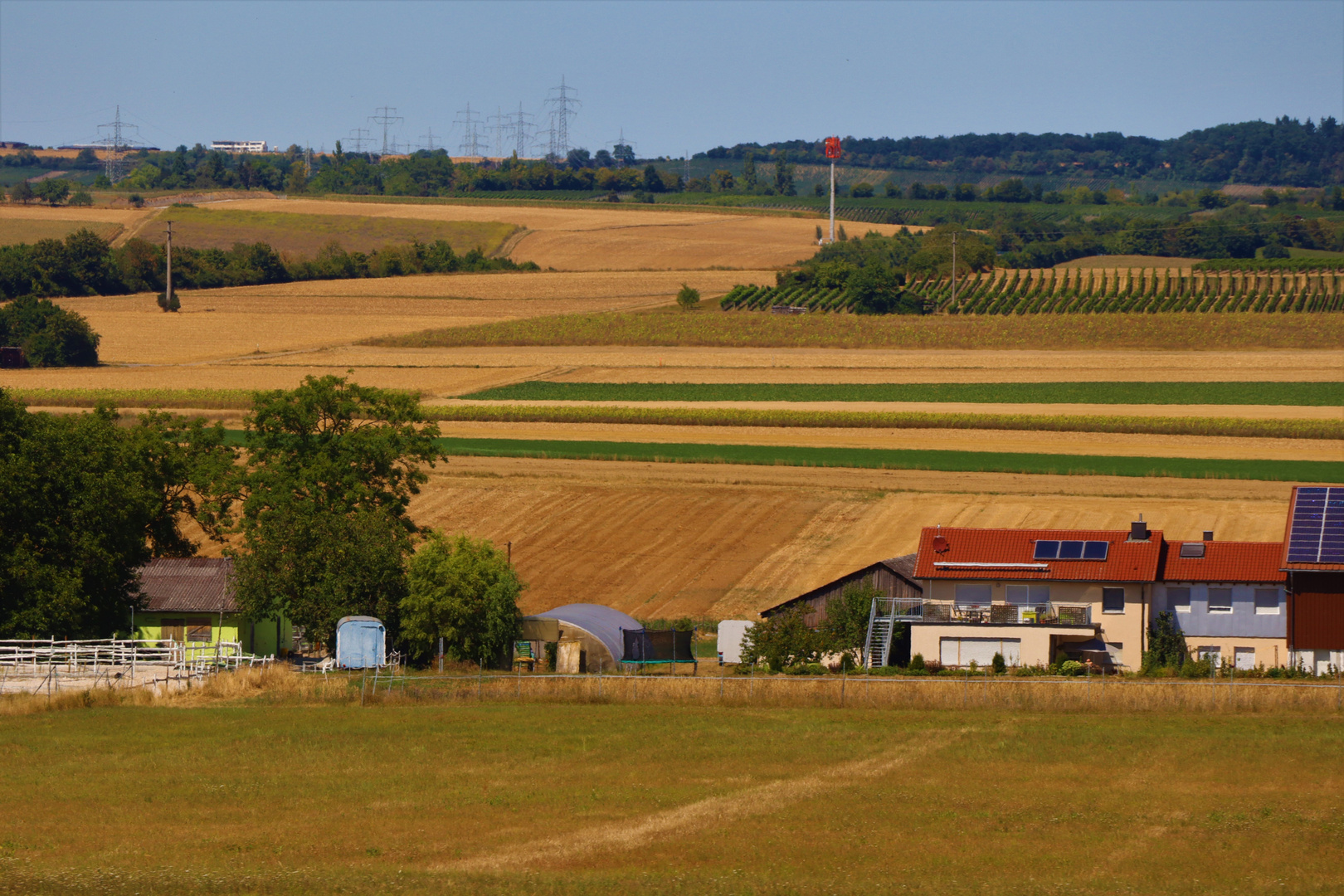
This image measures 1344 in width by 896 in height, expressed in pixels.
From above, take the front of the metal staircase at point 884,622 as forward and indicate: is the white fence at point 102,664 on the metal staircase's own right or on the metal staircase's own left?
on the metal staircase's own right

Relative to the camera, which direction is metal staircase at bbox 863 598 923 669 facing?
toward the camera

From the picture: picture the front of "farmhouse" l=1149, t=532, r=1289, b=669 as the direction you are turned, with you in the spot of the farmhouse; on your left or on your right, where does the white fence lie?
on your right

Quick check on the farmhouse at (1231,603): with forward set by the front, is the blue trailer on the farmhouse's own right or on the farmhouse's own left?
on the farmhouse's own right

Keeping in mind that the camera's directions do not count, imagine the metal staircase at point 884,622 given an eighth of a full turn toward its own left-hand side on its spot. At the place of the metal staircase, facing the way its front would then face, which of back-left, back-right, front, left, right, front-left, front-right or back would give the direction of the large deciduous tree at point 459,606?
back-right

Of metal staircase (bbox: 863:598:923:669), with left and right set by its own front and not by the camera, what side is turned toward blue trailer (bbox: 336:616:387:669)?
right

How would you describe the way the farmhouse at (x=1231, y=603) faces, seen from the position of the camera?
facing the viewer

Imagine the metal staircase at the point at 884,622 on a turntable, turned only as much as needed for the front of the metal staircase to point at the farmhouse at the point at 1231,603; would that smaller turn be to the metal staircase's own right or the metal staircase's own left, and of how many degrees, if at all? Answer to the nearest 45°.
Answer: approximately 90° to the metal staircase's own left

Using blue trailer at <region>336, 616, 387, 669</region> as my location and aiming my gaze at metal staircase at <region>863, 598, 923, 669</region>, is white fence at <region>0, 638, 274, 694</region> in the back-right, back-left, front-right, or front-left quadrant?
back-right

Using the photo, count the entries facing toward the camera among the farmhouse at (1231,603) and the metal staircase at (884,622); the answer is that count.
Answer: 2
